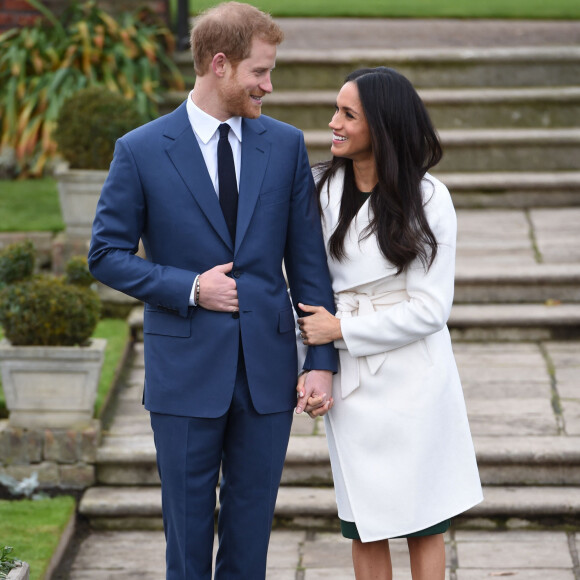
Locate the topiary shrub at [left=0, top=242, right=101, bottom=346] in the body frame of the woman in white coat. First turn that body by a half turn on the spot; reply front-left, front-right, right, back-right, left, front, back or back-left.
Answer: left

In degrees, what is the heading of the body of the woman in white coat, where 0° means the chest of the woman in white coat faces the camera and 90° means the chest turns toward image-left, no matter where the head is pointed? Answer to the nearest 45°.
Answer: approximately 45°

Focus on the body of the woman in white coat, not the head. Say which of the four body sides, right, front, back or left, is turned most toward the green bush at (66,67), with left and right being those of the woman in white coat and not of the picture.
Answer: right

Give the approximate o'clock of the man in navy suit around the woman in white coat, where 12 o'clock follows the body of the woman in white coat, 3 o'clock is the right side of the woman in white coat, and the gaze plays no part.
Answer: The man in navy suit is roughly at 1 o'clock from the woman in white coat.

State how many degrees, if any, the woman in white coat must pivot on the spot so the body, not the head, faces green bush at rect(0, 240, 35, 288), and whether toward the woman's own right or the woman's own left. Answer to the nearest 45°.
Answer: approximately 90° to the woman's own right

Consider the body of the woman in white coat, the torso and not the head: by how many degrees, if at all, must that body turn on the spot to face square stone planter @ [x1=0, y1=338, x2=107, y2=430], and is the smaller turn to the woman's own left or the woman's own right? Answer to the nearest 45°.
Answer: approximately 90° to the woman's own right

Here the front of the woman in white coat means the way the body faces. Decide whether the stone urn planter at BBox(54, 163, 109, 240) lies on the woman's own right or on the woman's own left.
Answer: on the woman's own right

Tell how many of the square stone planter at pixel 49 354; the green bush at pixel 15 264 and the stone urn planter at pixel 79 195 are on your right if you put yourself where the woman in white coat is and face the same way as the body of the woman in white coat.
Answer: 3

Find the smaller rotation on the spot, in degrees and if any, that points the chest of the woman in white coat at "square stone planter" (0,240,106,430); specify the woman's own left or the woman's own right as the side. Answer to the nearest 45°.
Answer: approximately 90° to the woman's own right
